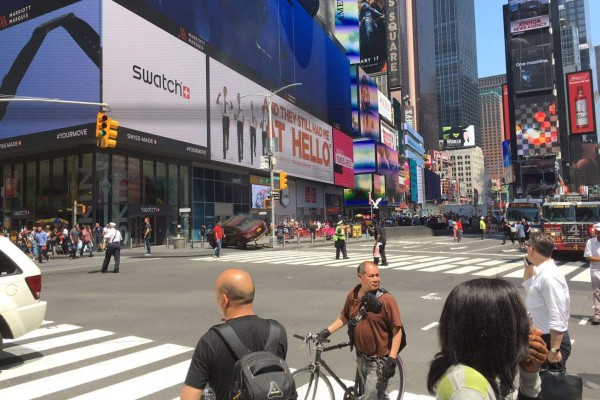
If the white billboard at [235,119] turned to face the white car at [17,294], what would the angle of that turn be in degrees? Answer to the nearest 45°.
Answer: approximately 45° to its right

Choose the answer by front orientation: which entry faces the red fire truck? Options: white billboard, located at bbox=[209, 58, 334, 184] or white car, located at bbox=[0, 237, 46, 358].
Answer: the white billboard

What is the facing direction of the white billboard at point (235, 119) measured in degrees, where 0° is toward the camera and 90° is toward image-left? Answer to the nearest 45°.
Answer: approximately 315°

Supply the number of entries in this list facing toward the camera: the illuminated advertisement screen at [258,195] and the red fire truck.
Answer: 2

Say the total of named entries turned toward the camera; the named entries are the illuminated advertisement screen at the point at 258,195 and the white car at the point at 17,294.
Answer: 1

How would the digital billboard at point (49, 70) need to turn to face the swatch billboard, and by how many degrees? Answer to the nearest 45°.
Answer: approximately 135° to its left

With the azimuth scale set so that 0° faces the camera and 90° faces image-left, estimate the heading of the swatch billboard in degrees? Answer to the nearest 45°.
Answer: approximately 315°

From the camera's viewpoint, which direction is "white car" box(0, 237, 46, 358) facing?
to the viewer's left

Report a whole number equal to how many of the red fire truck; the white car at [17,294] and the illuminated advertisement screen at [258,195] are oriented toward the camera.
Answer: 2

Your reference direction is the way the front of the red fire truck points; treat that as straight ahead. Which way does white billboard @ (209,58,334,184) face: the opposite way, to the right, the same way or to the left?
to the left

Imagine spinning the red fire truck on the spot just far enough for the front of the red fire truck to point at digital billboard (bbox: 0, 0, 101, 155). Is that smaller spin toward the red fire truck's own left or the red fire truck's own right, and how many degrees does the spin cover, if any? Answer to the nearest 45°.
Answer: approximately 90° to the red fire truck's own right
